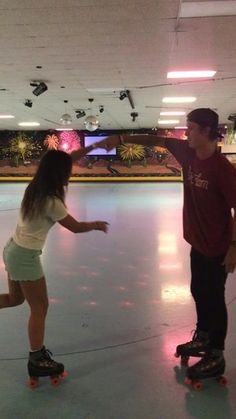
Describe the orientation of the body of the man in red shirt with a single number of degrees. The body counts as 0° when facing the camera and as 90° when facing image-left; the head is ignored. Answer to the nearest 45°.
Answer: approximately 45°

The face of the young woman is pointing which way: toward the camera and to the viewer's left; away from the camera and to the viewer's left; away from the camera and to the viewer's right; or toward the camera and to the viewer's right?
away from the camera and to the viewer's right

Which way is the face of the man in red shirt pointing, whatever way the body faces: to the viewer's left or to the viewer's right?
to the viewer's left

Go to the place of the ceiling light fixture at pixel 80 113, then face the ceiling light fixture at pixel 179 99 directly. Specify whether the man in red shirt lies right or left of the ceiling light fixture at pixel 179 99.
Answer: right

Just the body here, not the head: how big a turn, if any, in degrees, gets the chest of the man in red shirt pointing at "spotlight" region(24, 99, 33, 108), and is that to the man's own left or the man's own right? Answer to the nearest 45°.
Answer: approximately 90° to the man's own right

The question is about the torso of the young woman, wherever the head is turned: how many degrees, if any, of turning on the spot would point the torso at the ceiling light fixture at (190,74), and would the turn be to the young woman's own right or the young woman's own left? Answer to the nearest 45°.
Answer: approximately 45° to the young woman's own left

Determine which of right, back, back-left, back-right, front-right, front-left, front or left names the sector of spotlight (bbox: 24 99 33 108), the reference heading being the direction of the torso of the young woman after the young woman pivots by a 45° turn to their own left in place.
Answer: front-left

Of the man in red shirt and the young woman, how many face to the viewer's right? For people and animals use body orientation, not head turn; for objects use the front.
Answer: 1

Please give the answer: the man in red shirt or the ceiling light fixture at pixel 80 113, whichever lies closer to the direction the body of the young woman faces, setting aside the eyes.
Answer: the man in red shirt

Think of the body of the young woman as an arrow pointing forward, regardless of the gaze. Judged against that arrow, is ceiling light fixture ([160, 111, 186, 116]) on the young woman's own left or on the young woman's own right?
on the young woman's own left

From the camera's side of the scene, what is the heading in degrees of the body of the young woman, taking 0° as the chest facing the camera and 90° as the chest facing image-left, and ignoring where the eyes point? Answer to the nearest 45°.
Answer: approximately 270°

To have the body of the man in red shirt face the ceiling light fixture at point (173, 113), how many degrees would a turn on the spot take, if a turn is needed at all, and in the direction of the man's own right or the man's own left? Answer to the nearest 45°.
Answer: approximately 135° to the man's own right

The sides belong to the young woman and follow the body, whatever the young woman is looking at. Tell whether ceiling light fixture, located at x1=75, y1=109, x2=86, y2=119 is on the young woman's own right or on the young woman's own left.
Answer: on the young woman's own left

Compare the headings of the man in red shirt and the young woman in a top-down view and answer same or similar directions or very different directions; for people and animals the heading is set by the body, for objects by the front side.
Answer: very different directions
